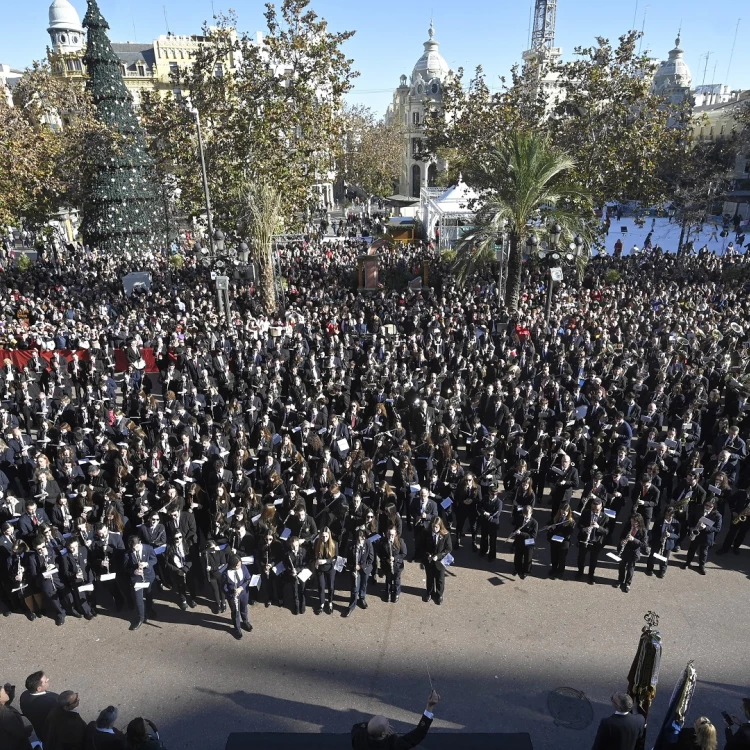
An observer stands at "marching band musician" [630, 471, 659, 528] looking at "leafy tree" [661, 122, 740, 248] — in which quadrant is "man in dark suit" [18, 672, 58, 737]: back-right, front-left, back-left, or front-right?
back-left

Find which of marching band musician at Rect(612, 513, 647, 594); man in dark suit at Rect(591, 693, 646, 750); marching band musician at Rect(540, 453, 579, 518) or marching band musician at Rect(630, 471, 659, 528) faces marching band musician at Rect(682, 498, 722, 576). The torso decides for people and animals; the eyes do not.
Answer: the man in dark suit

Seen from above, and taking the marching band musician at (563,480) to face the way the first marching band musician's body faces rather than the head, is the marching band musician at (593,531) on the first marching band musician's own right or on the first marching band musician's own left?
on the first marching band musician's own left

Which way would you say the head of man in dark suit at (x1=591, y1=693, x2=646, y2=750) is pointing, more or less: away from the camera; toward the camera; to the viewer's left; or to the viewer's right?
away from the camera

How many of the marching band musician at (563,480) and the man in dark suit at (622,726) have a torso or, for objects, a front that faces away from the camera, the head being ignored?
1

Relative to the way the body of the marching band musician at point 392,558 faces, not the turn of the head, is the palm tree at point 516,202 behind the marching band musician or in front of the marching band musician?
behind

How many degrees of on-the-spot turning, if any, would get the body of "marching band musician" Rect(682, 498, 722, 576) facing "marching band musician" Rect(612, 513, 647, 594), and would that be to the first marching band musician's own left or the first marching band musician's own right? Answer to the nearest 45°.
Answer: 0° — they already face them

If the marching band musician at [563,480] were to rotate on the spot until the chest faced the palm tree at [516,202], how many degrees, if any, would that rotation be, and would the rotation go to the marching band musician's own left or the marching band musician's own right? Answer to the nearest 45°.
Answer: approximately 135° to the marching band musician's own right
